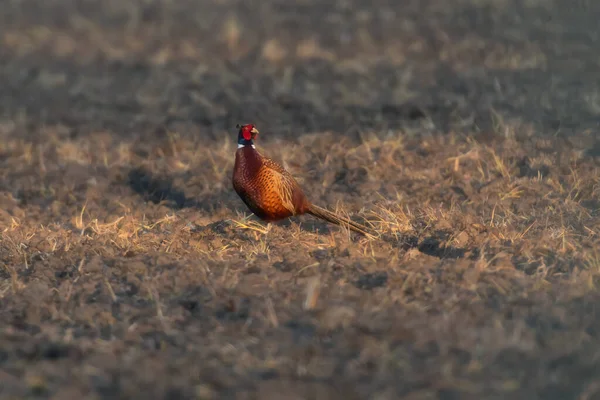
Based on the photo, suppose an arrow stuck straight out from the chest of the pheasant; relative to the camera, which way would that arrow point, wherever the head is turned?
to the viewer's left
